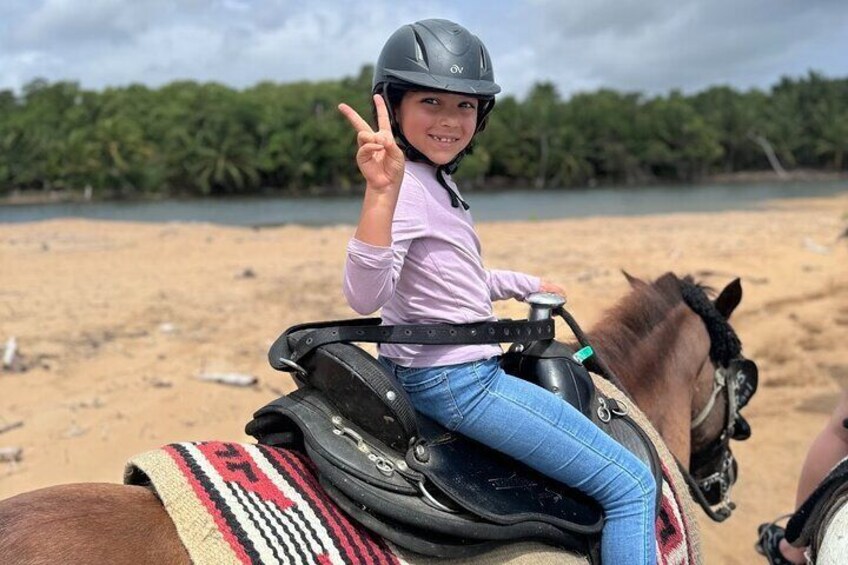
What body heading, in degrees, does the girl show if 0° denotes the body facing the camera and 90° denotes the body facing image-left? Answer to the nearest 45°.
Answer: approximately 270°

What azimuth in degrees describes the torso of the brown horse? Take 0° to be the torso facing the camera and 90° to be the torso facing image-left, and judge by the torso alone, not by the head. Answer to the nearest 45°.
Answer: approximately 270°
